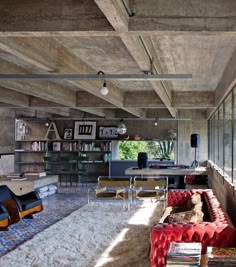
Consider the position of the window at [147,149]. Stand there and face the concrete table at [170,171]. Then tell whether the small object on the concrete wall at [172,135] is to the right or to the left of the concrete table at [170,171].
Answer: left

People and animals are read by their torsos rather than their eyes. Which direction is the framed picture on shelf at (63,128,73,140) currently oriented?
toward the camera

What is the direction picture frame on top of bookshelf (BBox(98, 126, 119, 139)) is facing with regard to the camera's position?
facing the viewer

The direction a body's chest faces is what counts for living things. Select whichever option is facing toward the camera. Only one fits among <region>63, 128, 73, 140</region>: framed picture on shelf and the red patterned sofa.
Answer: the framed picture on shelf

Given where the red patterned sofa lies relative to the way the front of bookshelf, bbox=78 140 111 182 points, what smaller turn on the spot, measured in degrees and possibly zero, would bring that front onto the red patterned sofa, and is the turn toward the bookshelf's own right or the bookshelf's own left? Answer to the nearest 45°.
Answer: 0° — it already faces it

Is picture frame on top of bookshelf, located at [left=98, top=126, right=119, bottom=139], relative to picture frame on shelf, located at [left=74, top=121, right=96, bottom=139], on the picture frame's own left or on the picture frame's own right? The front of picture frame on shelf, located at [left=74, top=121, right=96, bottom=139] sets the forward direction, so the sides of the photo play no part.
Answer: on the picture frame's own left

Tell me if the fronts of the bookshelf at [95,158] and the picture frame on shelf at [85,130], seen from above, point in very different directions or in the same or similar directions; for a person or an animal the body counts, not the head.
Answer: same or similar directions

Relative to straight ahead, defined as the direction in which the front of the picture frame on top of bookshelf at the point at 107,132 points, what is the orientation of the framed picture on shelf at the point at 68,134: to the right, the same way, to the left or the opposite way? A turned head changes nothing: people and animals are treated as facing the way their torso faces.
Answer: the same way

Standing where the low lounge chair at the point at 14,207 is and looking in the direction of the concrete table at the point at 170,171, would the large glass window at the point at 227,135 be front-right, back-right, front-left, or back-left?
front-right

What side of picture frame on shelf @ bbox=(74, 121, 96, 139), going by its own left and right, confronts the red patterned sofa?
front

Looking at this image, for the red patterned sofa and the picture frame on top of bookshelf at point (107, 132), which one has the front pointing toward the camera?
the picture frame on top of bookshelf

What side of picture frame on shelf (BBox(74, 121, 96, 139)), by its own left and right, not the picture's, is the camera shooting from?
front

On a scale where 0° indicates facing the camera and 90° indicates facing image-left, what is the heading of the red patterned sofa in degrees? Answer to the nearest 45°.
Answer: approximately 90°

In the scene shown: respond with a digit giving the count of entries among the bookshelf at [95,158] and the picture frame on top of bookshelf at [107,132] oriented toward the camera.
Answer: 2

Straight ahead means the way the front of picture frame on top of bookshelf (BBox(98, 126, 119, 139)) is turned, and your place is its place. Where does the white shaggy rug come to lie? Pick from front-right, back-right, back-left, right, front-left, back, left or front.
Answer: front

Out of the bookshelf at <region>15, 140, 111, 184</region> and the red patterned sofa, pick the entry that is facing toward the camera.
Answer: the bookshelf

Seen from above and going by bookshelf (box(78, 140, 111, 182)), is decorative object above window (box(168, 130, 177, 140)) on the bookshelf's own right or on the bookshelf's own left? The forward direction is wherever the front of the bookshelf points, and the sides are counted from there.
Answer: on the bookshelf's own left
